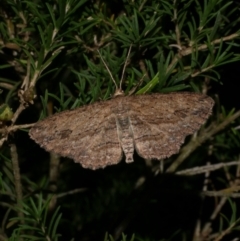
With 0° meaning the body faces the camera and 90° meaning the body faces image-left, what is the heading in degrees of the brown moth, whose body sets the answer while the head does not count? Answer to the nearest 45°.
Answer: approximately 180°
